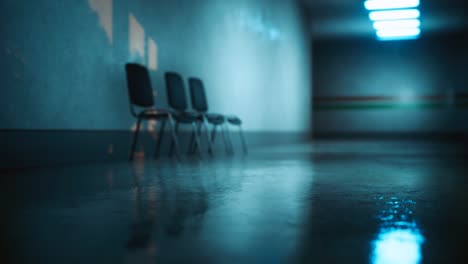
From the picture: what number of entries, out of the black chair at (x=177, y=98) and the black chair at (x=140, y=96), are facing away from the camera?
0

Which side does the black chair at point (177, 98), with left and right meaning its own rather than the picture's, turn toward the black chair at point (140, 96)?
right

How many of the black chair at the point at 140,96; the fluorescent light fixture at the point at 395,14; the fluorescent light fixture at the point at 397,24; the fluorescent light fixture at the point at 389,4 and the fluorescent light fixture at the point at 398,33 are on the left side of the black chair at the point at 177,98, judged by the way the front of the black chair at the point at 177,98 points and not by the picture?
4

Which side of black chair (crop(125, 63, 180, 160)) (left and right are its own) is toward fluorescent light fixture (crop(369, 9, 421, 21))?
left

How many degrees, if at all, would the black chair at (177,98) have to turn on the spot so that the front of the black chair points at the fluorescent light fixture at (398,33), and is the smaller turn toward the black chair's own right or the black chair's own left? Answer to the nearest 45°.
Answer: approximately 90° to the black chair's own left

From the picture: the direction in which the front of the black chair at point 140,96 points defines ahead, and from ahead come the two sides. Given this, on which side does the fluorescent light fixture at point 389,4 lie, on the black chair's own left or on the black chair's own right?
on the black chair's own left

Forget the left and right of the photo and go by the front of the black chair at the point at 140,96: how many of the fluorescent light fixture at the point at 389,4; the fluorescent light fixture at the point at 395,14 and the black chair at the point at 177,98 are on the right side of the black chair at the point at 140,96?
0

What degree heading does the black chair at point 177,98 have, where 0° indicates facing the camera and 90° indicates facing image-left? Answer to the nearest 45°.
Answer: approximately 315°

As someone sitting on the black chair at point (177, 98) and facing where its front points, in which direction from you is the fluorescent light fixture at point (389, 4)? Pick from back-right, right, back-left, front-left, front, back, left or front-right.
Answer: left

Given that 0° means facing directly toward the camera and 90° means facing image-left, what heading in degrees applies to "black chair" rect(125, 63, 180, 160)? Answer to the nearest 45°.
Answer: approximately 315°

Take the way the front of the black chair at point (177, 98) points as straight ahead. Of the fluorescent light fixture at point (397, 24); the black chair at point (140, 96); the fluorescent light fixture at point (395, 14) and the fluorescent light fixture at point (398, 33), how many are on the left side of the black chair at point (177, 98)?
3

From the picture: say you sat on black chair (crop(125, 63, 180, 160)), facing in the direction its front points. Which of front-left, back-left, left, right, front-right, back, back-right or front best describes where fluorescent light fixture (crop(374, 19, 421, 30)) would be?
left

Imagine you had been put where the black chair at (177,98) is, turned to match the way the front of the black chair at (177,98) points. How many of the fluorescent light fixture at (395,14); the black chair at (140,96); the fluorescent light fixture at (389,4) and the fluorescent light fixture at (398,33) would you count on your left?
3

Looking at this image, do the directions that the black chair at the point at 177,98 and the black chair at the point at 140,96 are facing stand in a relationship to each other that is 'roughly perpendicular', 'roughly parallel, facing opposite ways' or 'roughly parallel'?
roughly parallel
